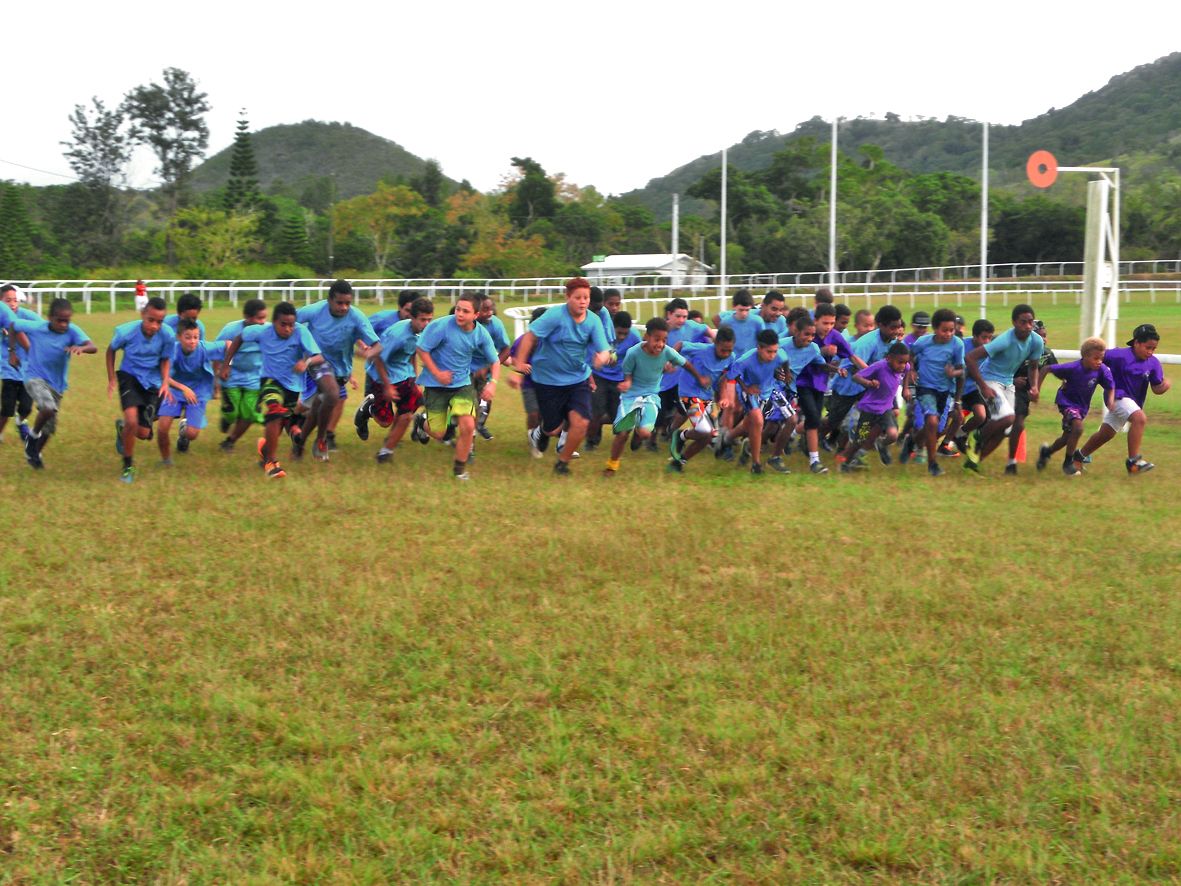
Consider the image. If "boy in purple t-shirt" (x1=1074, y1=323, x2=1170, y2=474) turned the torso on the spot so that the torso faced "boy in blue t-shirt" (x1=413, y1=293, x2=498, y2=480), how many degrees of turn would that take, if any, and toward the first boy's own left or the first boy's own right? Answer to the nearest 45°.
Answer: approximately 90° to the first boy's own right

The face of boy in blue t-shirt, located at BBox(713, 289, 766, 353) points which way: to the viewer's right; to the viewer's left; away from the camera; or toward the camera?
toward the camera

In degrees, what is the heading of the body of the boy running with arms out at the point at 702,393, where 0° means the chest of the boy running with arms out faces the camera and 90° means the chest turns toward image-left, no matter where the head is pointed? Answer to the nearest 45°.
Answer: approximately 315°

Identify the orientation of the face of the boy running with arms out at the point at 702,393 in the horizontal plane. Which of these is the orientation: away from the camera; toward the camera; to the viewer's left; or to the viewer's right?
toward the camera

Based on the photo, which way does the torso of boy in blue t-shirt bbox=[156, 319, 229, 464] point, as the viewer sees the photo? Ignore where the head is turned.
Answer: toward the camera

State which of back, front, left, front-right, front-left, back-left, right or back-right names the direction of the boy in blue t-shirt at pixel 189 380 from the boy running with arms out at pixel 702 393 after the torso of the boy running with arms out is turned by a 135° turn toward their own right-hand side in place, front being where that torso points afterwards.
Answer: front

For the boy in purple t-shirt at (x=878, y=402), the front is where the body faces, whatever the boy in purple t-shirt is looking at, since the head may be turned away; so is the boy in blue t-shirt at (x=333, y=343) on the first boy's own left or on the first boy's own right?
on the first boy's own right

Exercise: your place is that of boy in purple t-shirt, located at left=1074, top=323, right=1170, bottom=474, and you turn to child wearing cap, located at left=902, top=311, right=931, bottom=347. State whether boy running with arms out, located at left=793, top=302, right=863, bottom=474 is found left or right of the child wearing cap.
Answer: left

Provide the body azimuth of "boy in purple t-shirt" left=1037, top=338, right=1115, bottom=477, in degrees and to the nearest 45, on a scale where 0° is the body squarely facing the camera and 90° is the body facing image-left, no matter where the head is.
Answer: approximately 315°

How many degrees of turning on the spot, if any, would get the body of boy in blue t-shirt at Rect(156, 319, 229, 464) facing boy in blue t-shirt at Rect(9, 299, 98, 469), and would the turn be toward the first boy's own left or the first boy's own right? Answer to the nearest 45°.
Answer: approximately 90° to the first boy's own right

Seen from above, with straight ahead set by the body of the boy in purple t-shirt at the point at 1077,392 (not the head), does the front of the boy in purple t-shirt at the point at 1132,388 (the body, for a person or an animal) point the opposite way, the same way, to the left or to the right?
the same way

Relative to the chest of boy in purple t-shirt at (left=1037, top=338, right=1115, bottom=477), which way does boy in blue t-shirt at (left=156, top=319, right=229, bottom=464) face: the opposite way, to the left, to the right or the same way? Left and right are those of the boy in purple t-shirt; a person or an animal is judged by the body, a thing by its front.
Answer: the same way

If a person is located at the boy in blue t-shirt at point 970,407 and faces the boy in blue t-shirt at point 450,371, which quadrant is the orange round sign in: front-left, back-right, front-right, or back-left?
back-right

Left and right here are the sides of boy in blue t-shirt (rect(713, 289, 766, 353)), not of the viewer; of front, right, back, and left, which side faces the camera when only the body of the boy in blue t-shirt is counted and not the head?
front

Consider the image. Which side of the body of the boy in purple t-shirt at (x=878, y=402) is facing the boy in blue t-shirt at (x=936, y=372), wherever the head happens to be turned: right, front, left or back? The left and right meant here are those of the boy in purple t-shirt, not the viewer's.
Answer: left

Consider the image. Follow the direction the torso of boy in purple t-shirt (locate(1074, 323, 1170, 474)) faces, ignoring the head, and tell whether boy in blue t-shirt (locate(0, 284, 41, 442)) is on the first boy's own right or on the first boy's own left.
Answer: on the first boy's own right

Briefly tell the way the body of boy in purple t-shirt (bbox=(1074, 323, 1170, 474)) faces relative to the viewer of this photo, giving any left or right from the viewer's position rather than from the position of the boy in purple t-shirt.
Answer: facing the viewer and to the right of the viewer

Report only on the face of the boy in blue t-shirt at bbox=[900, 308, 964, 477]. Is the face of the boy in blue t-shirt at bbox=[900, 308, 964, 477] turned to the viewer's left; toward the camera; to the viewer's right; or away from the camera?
toward the camera

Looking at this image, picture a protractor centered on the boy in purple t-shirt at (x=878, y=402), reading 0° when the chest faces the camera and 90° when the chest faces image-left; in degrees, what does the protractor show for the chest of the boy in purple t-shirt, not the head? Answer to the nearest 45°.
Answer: approximately 315°
